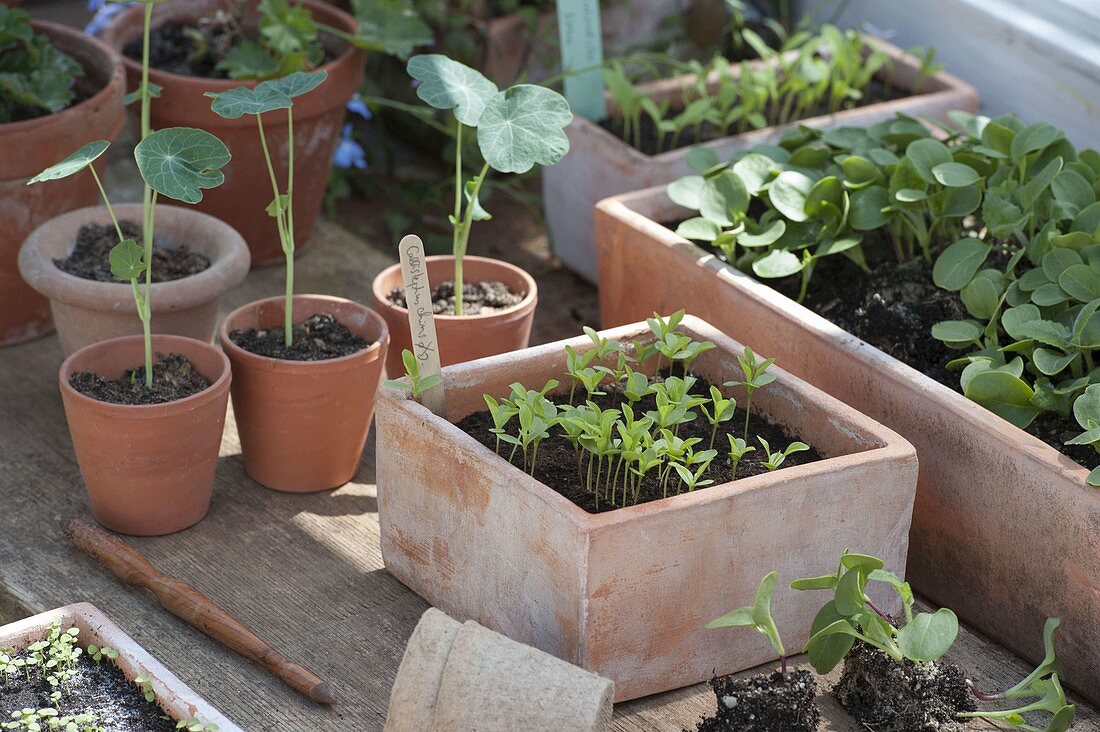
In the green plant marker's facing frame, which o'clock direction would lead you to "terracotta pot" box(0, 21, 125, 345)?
The terracotta pot is roughly at 2 o'clock from the green plant marker.

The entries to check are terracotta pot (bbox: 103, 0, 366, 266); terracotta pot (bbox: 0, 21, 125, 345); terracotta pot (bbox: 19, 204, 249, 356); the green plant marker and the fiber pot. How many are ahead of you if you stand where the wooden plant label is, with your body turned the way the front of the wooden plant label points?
1

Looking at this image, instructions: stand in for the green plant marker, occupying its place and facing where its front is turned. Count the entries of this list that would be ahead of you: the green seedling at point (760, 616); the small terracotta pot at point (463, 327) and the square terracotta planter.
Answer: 3

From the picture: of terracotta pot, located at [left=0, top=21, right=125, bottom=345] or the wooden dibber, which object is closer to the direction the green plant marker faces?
the wooden dibber

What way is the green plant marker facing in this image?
toward the camera

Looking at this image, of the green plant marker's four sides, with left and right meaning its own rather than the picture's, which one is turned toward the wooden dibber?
front

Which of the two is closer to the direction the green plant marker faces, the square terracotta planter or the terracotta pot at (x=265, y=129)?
the square terracotta planter

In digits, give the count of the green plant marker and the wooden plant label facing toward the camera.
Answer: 2

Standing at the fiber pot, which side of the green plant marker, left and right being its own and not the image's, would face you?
front

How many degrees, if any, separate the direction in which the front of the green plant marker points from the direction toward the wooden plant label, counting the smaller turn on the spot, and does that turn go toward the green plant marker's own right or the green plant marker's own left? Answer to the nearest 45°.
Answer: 0° — it already faces it

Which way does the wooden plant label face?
toward the camera

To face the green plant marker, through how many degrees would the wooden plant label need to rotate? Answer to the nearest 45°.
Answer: approximately 180°

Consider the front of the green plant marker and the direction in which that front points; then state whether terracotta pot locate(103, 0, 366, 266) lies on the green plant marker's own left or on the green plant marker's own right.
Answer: on the green plant marker's own right
